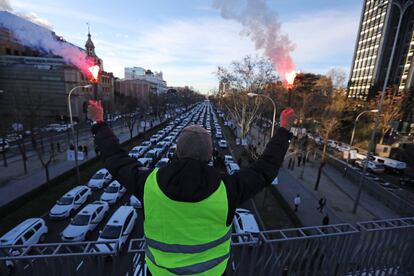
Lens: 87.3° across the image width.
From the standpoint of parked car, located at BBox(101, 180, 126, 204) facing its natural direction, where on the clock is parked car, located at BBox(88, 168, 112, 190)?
parked car, located at BBox(88, 168, 112, 190) is roughly at 4 o'clock from parked car, located at BBox(101, 180, 126, 204).

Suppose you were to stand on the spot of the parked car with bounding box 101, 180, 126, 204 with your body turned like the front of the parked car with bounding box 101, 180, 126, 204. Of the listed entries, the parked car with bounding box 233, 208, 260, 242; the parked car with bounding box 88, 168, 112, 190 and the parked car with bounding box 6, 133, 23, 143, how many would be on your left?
1

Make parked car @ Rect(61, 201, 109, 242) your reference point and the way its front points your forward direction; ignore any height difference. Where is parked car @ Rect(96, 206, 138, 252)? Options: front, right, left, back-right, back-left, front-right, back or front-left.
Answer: left

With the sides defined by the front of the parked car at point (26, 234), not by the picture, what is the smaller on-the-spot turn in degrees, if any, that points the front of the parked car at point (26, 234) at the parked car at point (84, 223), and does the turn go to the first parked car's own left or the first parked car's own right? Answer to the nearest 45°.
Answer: approximately 135° to the first parked car's own left

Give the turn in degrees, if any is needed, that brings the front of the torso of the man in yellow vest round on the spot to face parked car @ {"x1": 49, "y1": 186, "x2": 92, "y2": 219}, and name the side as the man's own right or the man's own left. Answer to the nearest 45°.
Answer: approximately 45° to the man's own left

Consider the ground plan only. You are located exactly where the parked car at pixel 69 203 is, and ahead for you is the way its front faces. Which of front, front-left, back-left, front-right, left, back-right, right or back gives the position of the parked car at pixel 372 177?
back-left

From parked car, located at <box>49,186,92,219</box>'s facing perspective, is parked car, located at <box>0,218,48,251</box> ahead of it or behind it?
ahead

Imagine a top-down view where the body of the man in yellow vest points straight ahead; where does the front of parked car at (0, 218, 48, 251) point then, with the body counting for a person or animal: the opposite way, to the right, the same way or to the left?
the opposite way

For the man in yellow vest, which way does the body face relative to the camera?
away from the camera

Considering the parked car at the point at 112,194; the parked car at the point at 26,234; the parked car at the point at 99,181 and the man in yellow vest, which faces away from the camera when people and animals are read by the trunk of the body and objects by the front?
the man in yellow vest

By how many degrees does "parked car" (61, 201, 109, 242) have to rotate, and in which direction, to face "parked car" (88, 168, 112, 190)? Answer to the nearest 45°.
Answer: approximately 135° to its right

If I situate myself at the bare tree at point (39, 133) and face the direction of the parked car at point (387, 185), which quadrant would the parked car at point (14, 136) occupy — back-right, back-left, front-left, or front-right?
back-left

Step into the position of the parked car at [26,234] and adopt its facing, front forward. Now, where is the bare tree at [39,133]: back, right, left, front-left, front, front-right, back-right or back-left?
back-right

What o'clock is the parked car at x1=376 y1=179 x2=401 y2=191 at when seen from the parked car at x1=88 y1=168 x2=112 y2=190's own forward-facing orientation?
the parked car at x1=376 y1=179 x2=401 y2=191 is roughly at 8 o'clock from the parked car at x1=88 y1=168 x2=112 y2=190.

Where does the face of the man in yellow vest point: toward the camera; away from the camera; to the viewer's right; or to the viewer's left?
away from the camera

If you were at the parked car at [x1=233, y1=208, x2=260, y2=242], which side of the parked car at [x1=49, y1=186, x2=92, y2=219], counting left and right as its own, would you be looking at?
left

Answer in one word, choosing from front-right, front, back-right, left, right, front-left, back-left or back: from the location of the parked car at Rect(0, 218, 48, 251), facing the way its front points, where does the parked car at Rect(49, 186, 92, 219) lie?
back

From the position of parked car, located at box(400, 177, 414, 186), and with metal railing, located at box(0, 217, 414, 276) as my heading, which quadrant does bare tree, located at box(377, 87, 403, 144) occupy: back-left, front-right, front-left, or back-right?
back-right

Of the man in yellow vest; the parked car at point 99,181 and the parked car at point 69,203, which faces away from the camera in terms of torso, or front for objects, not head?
the man in yellow vest
